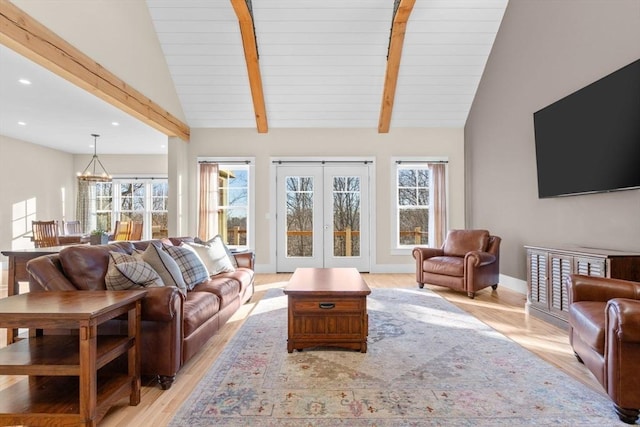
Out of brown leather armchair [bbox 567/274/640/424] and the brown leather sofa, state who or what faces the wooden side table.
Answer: the brown leather armchair

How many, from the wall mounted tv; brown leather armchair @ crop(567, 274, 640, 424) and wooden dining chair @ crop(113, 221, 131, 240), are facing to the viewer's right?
0

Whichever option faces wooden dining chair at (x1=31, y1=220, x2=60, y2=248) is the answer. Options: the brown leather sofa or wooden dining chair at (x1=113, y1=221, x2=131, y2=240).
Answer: wooden dining chair at (x1=113, y1=221, x2=131, y2=240)

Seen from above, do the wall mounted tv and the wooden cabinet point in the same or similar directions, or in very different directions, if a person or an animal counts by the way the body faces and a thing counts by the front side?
same or similar directions

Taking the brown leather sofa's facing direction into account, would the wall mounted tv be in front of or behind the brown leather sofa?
in front

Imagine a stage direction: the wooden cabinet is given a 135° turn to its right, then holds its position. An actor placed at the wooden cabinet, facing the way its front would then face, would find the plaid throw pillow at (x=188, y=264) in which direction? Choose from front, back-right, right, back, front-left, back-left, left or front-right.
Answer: back-left

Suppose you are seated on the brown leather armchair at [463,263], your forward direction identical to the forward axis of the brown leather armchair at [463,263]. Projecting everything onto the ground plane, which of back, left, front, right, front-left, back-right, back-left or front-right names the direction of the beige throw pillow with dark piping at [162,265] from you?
front

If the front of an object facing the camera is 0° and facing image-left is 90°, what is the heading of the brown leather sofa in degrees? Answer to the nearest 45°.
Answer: approximately 315°

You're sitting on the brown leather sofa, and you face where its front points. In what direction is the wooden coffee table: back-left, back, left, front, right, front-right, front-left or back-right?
front-left

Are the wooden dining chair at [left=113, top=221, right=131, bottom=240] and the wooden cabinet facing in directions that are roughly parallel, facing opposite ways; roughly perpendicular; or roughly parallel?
roughly perpendicular

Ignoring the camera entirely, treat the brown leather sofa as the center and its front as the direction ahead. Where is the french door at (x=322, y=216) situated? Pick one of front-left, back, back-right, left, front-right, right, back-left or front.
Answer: left

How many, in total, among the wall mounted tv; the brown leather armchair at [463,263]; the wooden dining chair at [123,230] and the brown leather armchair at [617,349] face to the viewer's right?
0

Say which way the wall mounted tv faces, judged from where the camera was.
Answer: facing the viewer and to the left of the viewer

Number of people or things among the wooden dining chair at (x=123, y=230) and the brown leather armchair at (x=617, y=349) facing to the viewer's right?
0

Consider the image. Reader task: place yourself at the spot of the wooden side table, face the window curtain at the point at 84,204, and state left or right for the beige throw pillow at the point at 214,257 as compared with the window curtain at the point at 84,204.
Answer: right

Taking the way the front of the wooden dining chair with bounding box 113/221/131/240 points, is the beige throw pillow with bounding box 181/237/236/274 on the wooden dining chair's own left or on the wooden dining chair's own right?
on the wooden dining chair's own left

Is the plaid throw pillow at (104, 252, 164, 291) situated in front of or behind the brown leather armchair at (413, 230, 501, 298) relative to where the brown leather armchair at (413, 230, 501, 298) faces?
in front
